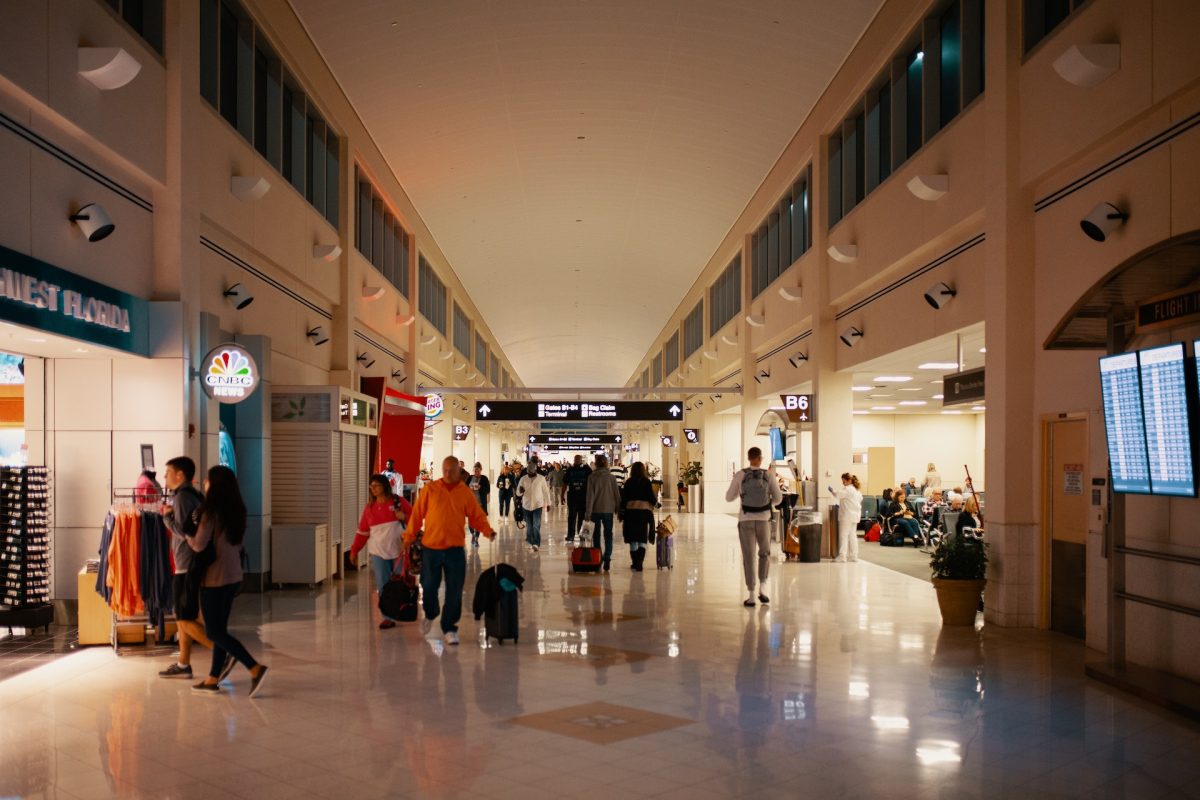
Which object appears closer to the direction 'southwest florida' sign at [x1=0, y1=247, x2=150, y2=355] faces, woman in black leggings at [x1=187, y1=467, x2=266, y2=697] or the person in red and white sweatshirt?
the woman in black leggings

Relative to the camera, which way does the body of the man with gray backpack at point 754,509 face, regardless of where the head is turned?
away from the camera

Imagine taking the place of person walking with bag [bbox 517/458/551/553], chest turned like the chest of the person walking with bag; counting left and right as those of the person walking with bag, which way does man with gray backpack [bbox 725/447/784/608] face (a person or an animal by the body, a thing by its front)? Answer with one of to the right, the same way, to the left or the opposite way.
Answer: the opposite way

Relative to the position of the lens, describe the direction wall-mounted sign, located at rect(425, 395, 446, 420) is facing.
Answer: facing the viewer

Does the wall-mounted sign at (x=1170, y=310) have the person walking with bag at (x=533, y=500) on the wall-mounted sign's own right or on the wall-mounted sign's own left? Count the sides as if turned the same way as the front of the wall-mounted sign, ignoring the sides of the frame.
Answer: on the wall-mounted sign's own right

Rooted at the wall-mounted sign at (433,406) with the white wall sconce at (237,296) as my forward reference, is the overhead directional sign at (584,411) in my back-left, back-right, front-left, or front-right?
back-left

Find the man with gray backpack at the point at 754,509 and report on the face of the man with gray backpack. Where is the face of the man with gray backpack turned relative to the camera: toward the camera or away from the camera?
away from the camera

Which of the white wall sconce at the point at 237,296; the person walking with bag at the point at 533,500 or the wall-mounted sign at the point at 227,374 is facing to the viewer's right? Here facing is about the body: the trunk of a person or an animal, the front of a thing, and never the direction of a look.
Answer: the white wall sconce

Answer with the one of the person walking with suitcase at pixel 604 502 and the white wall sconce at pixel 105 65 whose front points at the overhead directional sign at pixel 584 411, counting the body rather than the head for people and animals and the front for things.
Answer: the person walking with suitcase

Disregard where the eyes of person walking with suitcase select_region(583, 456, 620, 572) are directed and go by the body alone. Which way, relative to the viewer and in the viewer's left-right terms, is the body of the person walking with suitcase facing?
facing away from the viewer

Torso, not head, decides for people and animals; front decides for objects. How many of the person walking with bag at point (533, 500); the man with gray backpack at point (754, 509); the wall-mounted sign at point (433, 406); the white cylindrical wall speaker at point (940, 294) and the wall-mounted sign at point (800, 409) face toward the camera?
3

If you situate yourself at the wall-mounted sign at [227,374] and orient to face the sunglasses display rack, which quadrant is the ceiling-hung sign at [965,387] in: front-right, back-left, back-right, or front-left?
back-left

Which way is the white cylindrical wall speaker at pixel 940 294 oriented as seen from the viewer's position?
to the viewer's left
